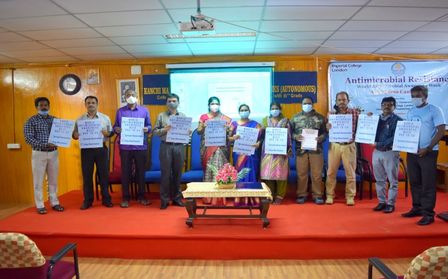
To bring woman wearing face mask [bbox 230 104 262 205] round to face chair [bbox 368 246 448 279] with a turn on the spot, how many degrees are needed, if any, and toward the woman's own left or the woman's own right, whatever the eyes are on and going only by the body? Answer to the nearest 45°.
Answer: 0° — they already face it

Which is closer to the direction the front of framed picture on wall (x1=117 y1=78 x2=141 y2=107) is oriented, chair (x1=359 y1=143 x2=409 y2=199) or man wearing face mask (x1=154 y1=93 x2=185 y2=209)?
the man wearing face mask

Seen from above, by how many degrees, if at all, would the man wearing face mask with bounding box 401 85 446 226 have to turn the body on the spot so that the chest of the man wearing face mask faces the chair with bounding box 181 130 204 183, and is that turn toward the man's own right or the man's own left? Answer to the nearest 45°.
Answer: approximately 45° to the man's own right

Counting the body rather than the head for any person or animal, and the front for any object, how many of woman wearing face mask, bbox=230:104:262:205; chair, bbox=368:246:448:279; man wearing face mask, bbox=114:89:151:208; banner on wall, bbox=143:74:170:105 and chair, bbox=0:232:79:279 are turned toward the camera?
3

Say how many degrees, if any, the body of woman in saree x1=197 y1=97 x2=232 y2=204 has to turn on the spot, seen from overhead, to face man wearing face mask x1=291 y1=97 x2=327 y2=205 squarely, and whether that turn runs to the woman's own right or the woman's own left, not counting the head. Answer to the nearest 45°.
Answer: approximately 90° to the woman's own left

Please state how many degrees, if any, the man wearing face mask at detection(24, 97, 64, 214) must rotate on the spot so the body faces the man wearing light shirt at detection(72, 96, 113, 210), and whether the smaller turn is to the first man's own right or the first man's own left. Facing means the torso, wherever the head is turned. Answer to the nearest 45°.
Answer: approximately 45° to the first man's own left

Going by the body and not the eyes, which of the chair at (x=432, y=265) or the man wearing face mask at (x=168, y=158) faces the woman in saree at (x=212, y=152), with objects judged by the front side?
the chair

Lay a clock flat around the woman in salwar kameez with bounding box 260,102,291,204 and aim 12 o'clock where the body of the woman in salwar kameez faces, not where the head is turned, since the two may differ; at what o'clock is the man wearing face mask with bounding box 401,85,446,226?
The man wearing face mask is roughly at 10 o'clock from the woman in salwar kameez.
